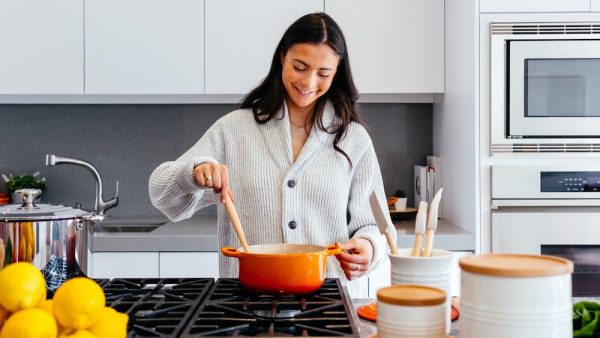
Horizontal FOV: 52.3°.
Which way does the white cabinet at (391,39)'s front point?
toward the camera

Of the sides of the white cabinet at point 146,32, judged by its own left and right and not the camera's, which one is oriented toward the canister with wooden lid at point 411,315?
front

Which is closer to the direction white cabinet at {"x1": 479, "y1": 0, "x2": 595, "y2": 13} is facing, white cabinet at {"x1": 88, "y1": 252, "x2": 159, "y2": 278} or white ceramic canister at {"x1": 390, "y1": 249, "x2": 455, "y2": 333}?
the white ceramic canister

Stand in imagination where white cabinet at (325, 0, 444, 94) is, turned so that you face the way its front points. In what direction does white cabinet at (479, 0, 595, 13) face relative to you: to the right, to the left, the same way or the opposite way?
the same way

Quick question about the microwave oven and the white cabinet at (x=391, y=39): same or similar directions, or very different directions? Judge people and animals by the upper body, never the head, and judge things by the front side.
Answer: same or similar directions

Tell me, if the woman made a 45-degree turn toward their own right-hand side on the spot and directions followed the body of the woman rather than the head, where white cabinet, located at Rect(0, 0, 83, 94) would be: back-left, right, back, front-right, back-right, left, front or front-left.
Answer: right

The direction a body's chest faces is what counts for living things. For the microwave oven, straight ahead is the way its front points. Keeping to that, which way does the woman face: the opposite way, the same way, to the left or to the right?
the same way

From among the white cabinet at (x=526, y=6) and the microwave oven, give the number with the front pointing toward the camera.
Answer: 2

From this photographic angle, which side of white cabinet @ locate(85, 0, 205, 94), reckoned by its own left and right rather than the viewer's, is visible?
front

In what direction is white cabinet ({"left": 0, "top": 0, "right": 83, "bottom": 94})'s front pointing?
toward the camera

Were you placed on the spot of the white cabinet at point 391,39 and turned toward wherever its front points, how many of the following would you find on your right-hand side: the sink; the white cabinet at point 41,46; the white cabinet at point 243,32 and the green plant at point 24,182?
4

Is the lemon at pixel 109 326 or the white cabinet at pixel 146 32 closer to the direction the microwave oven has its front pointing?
the lemon

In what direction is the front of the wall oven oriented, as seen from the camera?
facing the viewer

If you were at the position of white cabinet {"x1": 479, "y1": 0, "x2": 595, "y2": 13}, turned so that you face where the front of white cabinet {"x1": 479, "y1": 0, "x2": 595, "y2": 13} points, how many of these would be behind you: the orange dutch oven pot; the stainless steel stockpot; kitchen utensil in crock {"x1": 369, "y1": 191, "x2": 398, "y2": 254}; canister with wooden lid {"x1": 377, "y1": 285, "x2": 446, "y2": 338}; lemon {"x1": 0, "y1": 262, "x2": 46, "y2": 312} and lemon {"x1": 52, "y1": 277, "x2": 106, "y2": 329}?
0

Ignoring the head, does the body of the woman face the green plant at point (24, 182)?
no

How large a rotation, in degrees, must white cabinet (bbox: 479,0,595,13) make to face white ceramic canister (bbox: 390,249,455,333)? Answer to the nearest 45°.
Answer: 0° — it already faces it

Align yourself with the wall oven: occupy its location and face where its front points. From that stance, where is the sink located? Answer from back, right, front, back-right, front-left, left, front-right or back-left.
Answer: right

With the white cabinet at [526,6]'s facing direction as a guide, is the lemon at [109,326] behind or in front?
in front

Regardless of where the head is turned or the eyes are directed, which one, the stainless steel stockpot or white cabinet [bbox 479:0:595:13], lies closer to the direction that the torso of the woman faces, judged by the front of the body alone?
the stainless steel stockpot

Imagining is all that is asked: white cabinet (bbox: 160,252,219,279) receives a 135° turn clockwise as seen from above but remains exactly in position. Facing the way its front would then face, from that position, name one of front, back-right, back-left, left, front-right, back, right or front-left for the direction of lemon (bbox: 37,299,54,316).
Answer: back-left

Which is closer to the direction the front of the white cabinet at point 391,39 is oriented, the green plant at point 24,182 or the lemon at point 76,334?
the lemon
